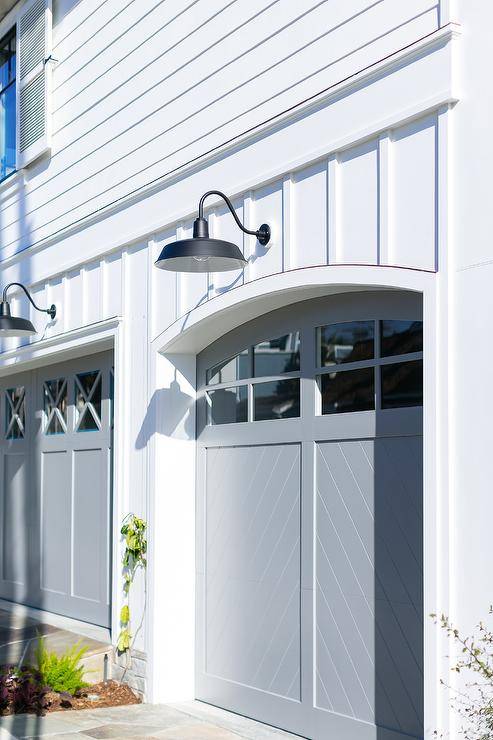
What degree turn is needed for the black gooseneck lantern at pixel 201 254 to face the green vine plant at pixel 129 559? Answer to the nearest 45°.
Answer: approximately 135° to its right

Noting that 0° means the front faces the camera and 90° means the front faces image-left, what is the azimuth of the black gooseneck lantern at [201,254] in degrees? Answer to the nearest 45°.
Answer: approximately 45°

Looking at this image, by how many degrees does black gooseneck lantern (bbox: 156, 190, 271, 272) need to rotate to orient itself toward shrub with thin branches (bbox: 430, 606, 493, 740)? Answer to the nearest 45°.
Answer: approximately 90° to its left

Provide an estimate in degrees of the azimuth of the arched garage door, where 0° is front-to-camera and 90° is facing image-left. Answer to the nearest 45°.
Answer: approximately 45°

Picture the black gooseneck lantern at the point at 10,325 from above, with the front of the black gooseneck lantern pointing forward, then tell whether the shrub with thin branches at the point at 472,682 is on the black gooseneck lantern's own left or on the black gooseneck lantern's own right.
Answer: on the black gooseneck lantern's own left
